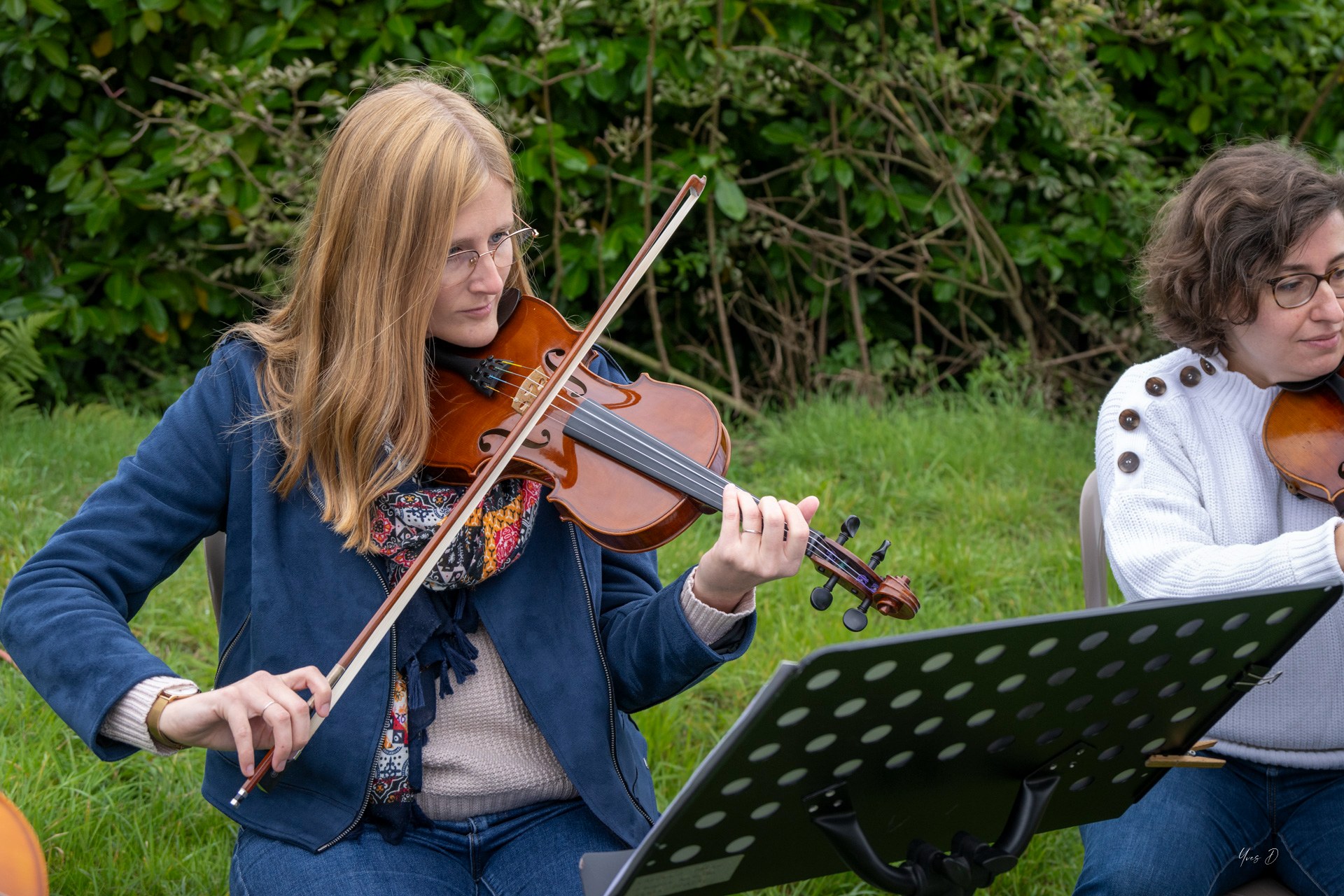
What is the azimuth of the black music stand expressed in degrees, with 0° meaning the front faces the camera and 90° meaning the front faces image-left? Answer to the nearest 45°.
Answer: approximately 135°

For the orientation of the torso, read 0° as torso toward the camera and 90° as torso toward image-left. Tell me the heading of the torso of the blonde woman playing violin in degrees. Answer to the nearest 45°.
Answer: approximately 315°

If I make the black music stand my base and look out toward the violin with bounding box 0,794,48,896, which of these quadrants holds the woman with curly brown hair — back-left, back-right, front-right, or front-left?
back-right

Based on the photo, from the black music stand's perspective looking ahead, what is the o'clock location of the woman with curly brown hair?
The woman with curly brown hair is roughly at 2 o'clock from the black music stand.

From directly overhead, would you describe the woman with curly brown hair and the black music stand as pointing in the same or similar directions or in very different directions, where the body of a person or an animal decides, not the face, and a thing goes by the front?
very different directions

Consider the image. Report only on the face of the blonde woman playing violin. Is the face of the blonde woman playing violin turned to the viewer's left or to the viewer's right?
to the viewer's right

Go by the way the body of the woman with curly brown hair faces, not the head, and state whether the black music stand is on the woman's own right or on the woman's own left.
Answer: on the woman's own right

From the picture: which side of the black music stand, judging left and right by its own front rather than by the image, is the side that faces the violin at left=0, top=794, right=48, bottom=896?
left
